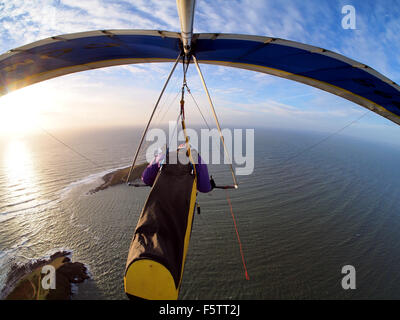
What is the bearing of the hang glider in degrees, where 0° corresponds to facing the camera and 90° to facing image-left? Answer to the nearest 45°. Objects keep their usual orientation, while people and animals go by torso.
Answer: approximately 180°
